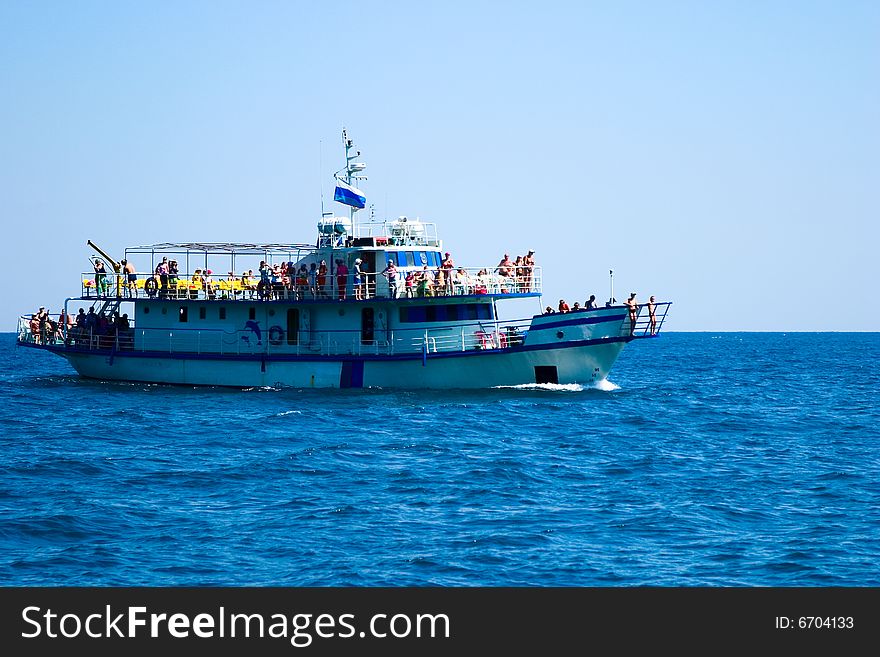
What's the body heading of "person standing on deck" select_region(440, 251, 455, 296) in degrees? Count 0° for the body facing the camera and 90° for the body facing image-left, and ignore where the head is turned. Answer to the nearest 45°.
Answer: approximately 0°

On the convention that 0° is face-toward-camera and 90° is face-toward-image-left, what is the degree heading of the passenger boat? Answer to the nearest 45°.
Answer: approximately 270°

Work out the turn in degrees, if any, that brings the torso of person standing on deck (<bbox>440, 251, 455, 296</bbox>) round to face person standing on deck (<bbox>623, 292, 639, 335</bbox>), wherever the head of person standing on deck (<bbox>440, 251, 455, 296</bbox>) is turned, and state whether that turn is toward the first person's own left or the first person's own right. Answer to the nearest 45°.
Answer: approximately 90° to the first person's own left

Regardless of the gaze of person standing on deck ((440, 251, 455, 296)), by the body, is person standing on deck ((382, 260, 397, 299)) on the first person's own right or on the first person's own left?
on the first person's own right

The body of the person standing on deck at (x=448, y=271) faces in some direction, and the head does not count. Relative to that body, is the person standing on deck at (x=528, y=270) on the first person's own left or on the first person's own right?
on the first person's own left

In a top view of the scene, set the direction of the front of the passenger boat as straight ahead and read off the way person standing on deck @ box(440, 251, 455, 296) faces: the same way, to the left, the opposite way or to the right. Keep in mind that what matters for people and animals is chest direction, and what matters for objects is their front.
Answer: to the right

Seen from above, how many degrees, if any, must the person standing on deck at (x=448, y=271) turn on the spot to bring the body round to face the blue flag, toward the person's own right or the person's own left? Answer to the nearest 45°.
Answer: approximately 135° to the person's own right
